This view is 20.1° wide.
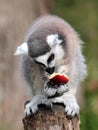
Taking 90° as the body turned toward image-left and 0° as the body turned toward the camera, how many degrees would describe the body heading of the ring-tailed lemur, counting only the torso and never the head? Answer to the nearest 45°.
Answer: approximately 0°
